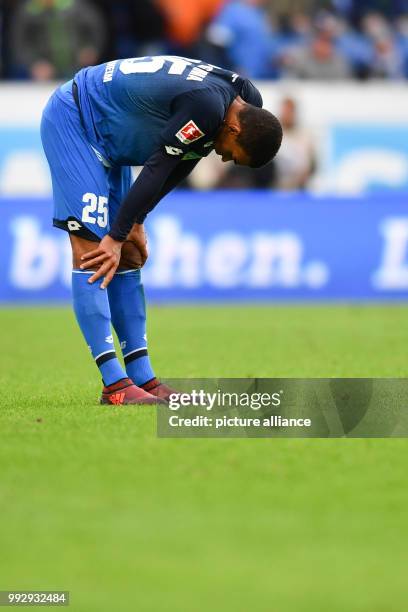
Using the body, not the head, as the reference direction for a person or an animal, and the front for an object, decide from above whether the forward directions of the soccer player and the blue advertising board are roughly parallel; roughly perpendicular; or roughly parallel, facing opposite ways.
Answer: roughly perpendicular

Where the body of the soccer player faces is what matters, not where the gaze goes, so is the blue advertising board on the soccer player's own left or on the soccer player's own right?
on the soccer player's own left

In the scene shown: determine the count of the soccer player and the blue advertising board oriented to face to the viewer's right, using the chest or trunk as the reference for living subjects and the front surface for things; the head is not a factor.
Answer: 1

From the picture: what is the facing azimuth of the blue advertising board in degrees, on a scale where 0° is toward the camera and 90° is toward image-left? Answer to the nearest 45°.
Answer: approximately 0°

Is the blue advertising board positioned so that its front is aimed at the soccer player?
yes

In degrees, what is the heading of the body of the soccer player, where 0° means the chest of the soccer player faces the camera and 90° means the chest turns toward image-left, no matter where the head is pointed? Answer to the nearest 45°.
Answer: approximately 270°
